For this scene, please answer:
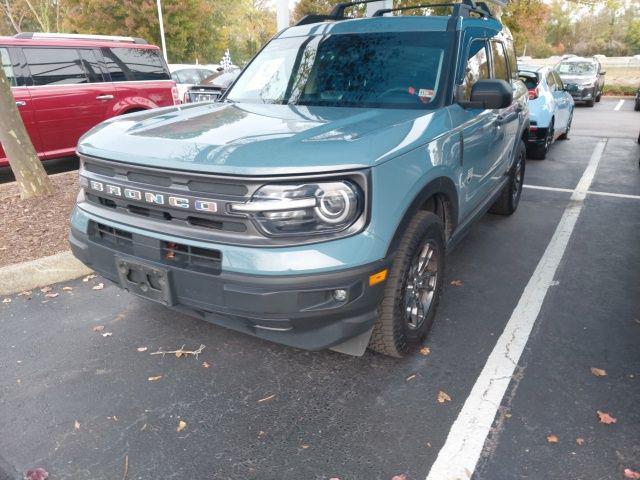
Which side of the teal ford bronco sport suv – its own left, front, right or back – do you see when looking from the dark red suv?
right

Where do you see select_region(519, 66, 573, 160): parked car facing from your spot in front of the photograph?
facing away from the viewer and to the right of the viewer

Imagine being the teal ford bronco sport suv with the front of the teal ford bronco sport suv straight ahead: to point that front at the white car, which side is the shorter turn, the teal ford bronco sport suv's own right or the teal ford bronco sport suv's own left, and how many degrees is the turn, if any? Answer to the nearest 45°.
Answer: approximately 135° to the teal ford bronco sport suv's own right

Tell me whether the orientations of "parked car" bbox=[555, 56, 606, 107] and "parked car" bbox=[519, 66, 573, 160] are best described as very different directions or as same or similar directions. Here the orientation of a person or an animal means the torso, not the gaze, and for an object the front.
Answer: very different directions

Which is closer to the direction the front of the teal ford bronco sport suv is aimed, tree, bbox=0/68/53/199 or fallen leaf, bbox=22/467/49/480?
the fallen leaf

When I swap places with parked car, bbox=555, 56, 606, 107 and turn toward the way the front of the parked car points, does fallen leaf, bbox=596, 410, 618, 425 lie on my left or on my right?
on my left

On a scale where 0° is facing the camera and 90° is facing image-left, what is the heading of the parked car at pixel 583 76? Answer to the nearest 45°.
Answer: approximately 45°

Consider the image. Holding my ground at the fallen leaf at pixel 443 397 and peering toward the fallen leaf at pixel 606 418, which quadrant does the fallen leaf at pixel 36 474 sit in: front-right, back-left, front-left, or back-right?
back-right
